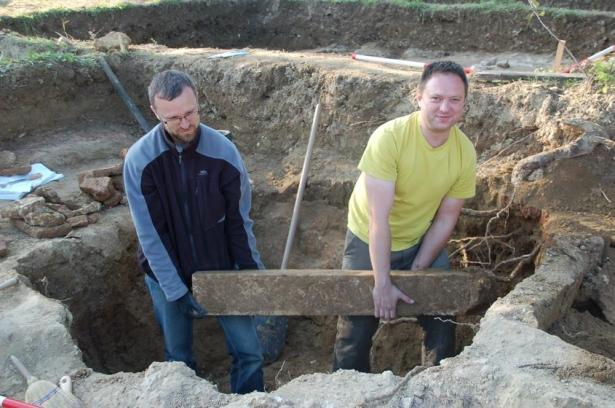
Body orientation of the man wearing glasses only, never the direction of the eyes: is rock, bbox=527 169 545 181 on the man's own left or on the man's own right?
on the man's own left

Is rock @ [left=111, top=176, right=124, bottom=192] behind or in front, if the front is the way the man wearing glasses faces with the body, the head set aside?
behind

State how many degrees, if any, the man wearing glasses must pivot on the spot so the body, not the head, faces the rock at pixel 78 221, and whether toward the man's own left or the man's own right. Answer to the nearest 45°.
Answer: approximately 135° to the man's own right

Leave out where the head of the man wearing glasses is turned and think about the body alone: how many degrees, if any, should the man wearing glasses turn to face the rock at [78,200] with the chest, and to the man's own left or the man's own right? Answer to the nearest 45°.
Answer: approximately 135° to the man's own right

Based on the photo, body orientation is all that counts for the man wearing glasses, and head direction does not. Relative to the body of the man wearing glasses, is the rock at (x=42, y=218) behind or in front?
behind

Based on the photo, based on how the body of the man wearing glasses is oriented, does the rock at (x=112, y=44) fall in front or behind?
behind

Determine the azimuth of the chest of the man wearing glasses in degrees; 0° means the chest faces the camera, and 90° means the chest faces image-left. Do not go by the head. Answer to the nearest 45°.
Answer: approximately 0°

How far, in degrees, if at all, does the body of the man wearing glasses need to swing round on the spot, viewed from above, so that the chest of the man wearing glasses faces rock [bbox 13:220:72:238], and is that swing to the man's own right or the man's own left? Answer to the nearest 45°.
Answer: approximately 135° to the man's own right
